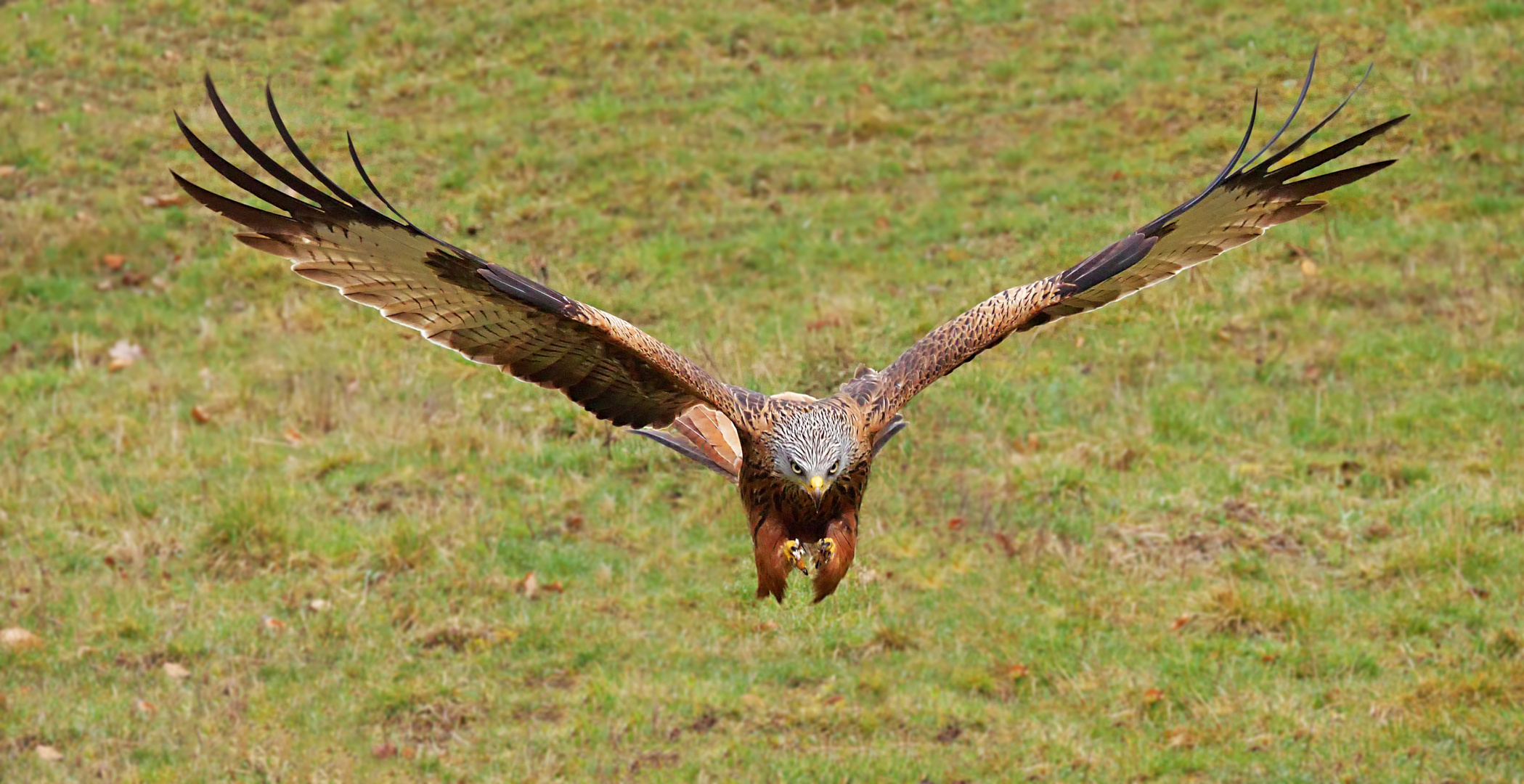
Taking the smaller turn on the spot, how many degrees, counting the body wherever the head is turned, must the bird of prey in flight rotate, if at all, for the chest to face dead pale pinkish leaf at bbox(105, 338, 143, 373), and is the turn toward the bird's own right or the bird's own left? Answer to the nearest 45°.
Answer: approximately 135° to the bird's own right

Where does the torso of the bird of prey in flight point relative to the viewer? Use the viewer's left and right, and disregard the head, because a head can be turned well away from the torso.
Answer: facing the viewer

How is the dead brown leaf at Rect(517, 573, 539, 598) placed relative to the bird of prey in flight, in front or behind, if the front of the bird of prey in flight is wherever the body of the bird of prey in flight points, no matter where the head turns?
behind
